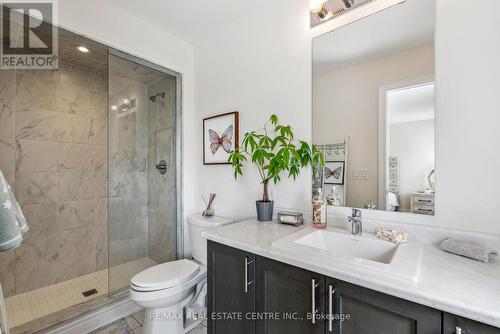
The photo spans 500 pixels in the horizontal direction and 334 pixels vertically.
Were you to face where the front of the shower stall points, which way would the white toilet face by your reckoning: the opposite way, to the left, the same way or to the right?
to the right

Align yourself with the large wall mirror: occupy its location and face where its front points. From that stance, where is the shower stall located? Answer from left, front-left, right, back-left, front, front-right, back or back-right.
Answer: front-right

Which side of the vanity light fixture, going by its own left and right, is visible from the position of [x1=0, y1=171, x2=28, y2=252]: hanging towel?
front

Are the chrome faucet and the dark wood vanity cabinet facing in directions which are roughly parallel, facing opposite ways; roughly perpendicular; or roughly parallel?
roughly parallel

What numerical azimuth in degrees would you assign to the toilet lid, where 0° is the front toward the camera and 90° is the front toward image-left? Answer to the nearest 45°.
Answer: approximately 45°

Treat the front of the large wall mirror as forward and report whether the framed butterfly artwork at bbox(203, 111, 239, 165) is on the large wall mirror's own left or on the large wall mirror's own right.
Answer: on the large wall mirror's own right

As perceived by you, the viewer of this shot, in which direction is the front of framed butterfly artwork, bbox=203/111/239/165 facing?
facing the viewer and to the left of the viewer

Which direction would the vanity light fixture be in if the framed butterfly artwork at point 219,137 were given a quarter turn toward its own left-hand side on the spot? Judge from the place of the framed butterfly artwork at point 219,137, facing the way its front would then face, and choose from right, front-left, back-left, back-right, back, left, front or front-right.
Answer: front

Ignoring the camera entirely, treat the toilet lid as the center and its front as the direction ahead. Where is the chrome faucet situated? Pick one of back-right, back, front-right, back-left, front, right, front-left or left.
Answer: left

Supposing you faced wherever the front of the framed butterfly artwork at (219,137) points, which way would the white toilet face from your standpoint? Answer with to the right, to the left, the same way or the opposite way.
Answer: the same way

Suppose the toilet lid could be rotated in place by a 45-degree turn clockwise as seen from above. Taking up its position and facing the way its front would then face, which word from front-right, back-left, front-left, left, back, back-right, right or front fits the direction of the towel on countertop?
back-left

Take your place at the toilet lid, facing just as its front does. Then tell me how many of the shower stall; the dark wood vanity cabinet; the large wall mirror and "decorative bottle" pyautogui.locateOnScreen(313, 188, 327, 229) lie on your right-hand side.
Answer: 1

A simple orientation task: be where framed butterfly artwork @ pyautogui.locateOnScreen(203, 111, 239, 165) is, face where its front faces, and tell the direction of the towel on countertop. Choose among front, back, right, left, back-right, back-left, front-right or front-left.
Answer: left

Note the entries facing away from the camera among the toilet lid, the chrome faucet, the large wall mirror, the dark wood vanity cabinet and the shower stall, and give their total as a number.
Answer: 0

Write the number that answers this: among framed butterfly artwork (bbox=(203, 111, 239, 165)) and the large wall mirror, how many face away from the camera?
0
